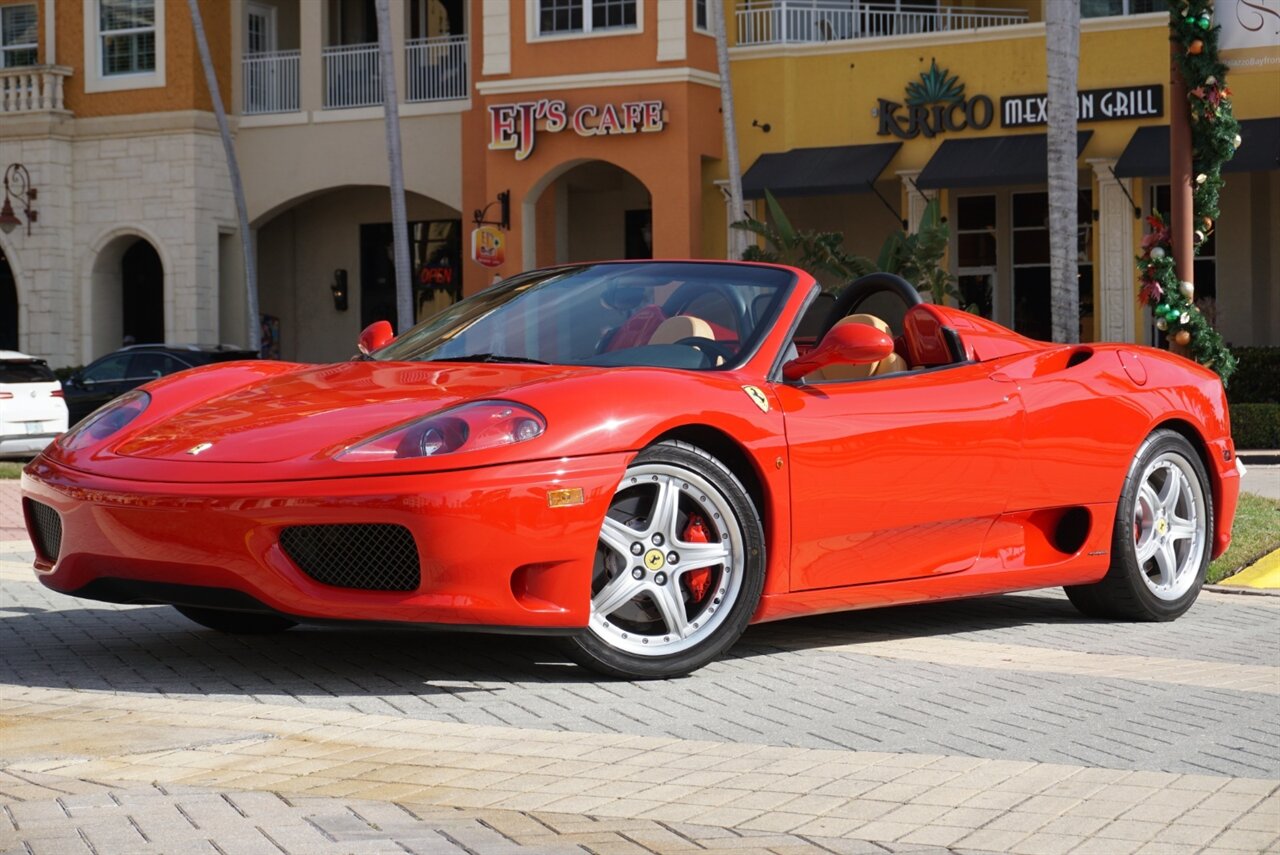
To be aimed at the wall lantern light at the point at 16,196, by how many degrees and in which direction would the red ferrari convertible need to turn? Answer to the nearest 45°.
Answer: approximately 135° to its right

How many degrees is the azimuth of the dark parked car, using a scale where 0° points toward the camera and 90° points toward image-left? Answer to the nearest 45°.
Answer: approximately 90°

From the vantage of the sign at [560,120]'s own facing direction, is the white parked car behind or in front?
in front

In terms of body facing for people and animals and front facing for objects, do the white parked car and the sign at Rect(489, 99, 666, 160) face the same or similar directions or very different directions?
very different directions

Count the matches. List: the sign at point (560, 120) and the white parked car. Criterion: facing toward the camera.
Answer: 1

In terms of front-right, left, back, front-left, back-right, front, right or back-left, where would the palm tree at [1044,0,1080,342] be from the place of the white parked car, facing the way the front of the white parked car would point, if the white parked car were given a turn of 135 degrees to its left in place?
left

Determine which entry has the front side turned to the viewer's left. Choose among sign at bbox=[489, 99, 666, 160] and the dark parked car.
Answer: the dark parked car

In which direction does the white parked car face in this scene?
away from the camera

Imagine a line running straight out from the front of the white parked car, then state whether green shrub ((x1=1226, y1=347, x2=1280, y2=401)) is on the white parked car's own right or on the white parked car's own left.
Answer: on the white parked car's own right

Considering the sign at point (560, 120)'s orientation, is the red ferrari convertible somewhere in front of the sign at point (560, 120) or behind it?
in front

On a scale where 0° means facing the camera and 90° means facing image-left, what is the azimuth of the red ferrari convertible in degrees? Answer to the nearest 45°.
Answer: approximately 45°

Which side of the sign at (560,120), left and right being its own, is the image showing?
front

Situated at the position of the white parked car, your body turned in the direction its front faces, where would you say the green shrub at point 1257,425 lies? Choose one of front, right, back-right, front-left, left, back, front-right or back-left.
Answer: right
